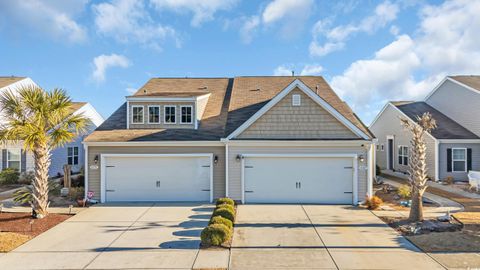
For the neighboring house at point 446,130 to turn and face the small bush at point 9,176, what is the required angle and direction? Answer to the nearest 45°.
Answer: approximately 45° to its right

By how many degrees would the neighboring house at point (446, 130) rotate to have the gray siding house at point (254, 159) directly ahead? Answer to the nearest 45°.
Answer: approximately 45° to its right

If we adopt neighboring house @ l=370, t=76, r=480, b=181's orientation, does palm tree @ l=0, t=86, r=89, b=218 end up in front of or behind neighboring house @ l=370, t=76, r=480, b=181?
in front

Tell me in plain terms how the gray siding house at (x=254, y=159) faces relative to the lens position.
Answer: facing the viewer

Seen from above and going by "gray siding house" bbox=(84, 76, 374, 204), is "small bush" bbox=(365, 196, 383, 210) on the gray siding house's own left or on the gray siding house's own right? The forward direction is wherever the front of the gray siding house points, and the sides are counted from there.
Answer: on the gray siding house's own left

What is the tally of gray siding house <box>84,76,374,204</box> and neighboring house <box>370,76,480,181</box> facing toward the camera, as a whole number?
2

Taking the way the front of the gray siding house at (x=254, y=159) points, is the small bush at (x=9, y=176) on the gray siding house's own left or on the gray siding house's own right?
on the gray siding house's own right
